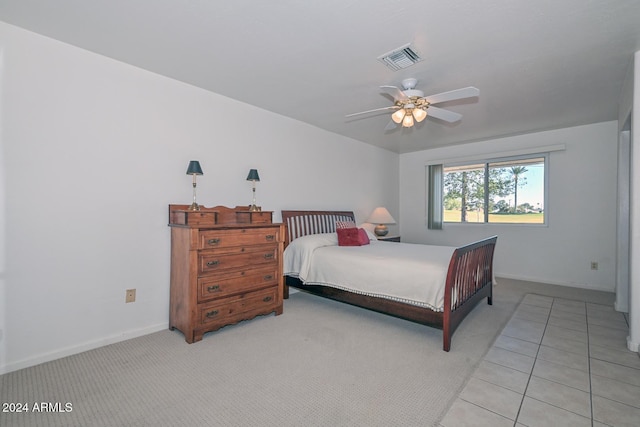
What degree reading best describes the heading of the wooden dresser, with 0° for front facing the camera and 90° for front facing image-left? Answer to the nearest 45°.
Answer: approximately 315°

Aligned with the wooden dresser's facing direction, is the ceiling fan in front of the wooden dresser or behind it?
in front

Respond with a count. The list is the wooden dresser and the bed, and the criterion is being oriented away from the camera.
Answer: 0
